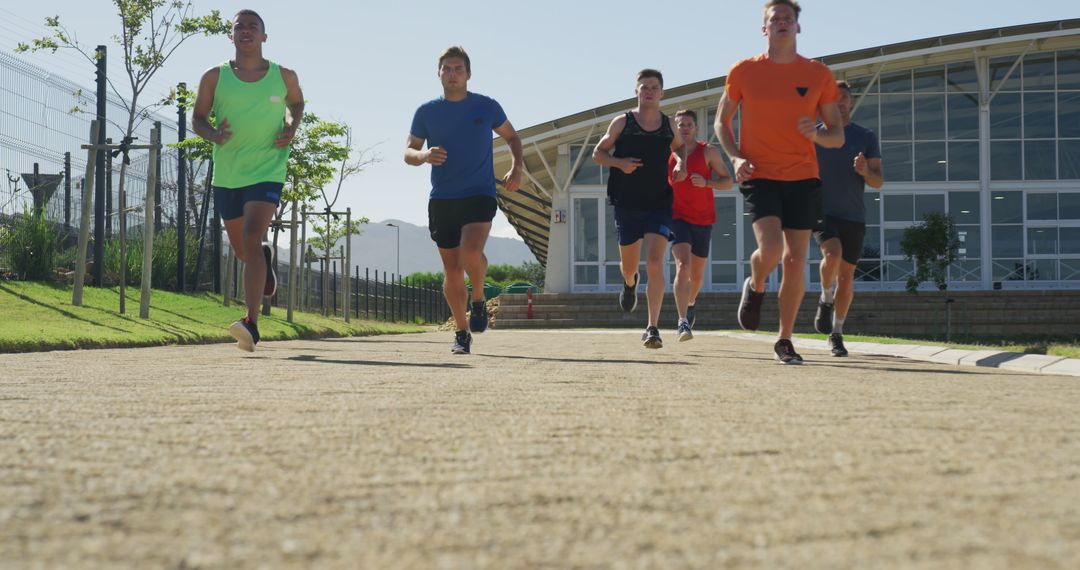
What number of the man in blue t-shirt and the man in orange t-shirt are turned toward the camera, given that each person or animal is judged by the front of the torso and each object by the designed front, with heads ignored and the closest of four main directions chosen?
2

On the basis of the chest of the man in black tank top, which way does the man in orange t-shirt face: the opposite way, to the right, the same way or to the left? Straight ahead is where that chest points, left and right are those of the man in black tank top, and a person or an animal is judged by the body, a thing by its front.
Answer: the same way

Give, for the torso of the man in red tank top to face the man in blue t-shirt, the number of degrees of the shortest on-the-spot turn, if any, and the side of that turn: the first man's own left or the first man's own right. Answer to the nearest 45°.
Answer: approximately 45° to the first man's own right

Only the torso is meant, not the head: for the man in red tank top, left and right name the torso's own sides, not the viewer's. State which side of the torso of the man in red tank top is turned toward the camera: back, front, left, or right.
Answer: front

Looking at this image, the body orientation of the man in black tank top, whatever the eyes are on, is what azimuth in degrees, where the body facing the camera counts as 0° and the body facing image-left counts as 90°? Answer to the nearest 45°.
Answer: approximately 0°

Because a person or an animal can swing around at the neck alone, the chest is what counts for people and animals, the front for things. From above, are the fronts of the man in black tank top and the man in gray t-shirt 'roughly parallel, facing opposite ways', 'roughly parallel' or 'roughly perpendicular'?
roughly parallel

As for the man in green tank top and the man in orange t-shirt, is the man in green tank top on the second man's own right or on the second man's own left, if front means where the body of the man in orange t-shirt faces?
on the second man's own right

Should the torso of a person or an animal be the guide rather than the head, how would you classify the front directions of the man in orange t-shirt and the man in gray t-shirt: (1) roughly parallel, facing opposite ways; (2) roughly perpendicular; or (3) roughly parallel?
roughly parallel

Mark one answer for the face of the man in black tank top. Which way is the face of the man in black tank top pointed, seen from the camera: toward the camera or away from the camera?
toward the camera

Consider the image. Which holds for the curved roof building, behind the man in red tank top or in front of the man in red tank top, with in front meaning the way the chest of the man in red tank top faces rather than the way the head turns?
behind

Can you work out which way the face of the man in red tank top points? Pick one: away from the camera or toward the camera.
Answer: toward the camera

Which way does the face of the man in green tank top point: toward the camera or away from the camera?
toward the camera

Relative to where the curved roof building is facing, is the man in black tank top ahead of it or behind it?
ahead

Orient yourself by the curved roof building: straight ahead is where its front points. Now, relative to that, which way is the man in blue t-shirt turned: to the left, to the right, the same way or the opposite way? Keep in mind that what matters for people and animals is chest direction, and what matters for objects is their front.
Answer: the same way

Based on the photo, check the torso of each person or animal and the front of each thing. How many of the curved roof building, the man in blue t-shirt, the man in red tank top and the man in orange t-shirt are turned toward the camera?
4

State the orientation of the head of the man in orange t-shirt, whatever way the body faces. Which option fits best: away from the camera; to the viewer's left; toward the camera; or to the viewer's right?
toward the camera

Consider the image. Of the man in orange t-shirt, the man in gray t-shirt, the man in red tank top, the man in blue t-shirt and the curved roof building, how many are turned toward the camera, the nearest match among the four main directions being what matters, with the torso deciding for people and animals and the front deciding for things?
5

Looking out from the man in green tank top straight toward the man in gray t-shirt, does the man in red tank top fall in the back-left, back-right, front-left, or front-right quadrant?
front-left

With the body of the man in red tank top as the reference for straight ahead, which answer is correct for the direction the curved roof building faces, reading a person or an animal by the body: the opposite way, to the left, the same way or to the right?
the same way

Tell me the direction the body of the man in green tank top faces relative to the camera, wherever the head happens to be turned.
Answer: toward the camera

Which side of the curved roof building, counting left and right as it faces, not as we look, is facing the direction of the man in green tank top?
front

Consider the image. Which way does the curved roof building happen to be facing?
toward the camera
